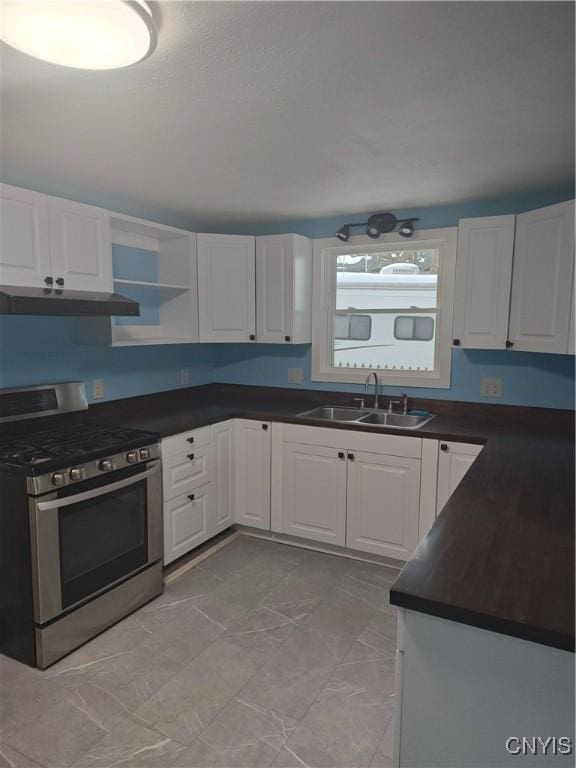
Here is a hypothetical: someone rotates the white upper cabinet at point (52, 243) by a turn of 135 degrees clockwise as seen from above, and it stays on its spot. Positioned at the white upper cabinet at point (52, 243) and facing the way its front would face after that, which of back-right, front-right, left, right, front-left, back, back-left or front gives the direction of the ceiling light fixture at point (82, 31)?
left

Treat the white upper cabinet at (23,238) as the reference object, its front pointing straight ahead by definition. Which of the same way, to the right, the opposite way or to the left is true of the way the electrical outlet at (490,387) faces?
to the right

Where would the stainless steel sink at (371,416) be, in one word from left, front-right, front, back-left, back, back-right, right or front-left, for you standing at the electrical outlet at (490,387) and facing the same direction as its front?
right

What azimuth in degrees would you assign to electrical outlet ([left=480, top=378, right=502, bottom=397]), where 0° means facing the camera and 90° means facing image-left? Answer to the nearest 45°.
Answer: approximately 0°

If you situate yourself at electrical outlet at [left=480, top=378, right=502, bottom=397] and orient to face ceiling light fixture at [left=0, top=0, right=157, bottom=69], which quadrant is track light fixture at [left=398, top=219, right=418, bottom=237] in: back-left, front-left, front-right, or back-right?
front-right

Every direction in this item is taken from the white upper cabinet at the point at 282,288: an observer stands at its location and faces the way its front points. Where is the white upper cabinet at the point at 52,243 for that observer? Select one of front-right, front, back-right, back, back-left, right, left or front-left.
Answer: front

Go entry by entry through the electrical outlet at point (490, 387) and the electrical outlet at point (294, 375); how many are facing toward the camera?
2

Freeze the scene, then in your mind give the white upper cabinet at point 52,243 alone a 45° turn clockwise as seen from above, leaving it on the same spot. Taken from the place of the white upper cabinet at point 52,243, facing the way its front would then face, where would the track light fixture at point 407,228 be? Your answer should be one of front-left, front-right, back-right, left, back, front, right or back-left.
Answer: left

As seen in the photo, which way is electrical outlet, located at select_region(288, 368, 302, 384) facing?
toward the camera

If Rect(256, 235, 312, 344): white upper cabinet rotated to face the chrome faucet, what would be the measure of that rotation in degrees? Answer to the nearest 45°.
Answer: approximately 135° to its left

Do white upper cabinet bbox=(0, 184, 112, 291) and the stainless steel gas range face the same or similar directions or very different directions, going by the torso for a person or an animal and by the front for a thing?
same or similar directions

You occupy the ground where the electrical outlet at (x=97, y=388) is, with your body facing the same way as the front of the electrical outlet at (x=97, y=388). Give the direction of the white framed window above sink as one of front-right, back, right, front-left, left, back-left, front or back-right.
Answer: front-left

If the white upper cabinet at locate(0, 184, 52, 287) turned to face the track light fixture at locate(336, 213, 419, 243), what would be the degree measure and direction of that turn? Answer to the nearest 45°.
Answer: approximately 45° to its left

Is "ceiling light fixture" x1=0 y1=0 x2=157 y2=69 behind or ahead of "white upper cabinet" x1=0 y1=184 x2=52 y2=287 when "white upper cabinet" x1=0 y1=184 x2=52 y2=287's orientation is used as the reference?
ahead

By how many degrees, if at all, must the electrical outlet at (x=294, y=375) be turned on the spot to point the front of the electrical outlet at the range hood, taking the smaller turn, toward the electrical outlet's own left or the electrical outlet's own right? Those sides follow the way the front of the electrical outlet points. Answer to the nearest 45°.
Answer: approximately 45° to the electrical outlet's own right

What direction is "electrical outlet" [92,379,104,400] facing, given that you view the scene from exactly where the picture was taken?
facing the viewer and to the right of the viewer

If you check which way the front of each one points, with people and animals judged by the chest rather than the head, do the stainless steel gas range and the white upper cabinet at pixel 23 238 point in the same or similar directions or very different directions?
same or similar directions

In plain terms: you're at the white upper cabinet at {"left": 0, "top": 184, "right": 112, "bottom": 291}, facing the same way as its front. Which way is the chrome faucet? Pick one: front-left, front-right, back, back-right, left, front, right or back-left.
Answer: front-left
